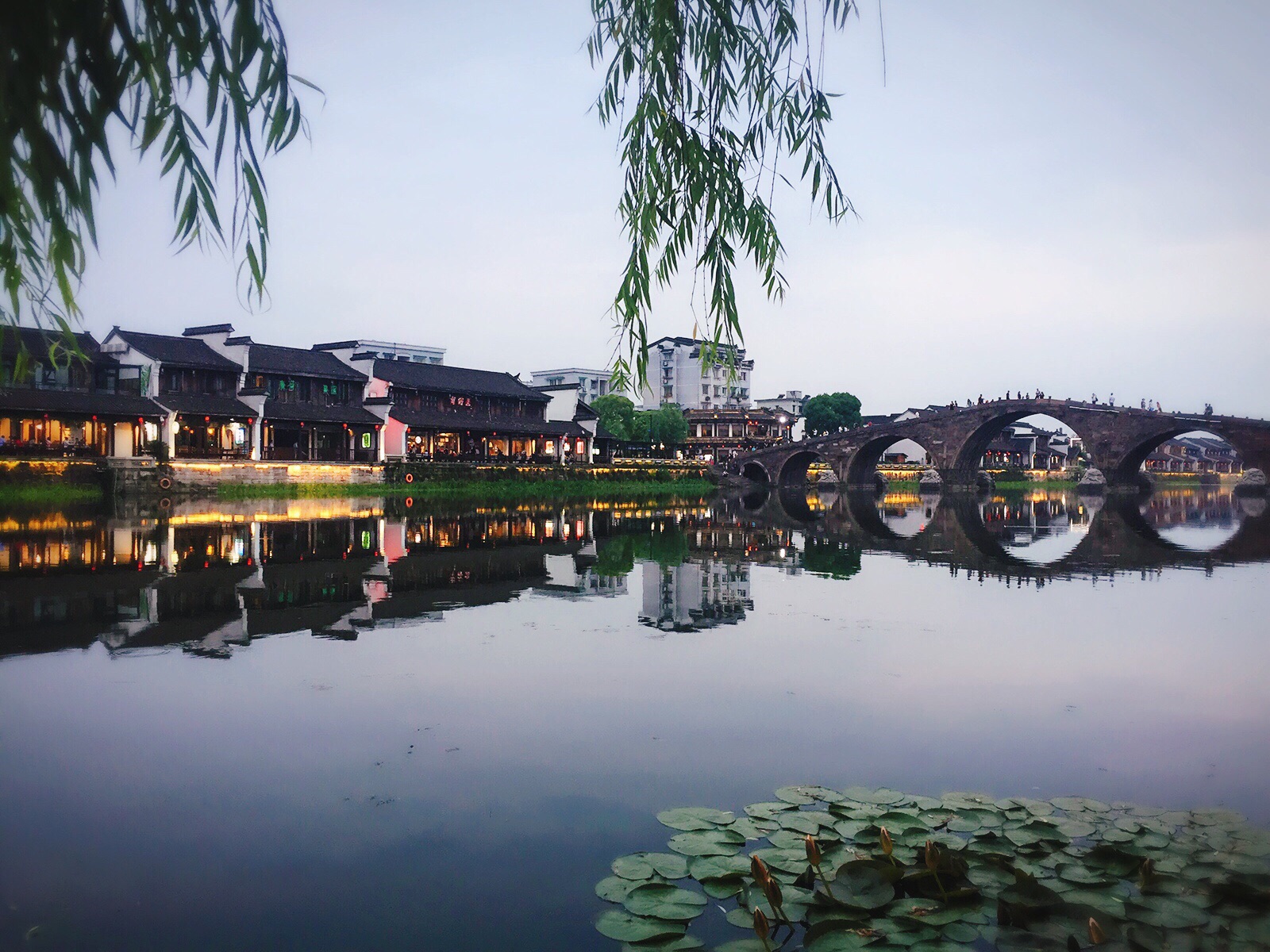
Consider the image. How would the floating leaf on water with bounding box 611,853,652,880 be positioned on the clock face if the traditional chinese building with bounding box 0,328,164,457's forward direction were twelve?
The floating leaf on water is roughly at 12 o'clock from the traditional chinese building.

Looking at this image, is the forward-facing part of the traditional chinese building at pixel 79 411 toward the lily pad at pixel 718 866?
yes

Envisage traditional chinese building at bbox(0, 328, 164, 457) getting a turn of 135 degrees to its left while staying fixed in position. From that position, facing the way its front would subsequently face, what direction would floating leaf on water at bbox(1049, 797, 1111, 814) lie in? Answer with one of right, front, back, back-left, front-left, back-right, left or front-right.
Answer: back-right

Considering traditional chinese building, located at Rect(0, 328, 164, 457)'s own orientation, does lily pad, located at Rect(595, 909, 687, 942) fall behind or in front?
in front

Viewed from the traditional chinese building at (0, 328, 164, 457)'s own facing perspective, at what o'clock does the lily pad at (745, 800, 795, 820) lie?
The lily pad is roughly at 12 o'clock from the traditional chinese building.

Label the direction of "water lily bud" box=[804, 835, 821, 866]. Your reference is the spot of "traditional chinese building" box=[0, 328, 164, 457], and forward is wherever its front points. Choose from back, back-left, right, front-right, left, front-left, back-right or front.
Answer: front

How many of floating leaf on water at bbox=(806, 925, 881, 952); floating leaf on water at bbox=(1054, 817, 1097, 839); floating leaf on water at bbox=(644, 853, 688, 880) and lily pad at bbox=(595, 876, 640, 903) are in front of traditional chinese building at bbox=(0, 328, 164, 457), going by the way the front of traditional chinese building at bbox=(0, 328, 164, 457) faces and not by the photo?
4

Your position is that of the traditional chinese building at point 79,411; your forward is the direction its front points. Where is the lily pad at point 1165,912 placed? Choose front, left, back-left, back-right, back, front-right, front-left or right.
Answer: front

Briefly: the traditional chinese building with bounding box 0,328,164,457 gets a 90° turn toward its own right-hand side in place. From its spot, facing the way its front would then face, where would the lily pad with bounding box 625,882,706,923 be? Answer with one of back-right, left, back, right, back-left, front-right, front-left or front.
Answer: left

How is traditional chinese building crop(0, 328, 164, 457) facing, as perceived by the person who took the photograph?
facing the viewer

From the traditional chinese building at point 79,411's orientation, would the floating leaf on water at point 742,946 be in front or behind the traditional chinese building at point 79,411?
in front

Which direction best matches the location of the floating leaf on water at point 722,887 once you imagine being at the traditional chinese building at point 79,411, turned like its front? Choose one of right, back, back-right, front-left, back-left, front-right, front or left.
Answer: front

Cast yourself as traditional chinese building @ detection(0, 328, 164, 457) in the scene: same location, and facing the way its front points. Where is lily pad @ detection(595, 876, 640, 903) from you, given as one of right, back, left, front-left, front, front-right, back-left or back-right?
front

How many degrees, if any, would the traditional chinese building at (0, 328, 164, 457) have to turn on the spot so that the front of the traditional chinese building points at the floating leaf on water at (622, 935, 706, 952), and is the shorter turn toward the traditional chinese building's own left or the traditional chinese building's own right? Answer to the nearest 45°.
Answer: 0° — it already faces it

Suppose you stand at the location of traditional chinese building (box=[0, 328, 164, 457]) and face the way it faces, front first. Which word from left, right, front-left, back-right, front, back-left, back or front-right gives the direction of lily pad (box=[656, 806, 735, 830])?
front

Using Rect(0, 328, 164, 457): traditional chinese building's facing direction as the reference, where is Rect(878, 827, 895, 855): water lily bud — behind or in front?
in front

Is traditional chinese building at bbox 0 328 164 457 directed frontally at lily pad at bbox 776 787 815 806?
yes
